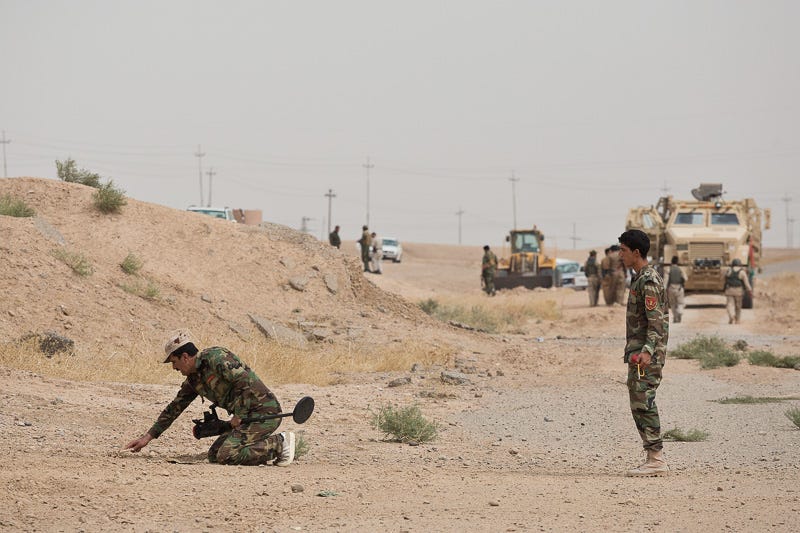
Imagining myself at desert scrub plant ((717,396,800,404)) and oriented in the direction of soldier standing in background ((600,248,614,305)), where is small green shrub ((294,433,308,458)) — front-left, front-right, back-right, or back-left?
back-left

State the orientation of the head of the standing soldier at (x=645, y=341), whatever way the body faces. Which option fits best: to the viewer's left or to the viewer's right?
to the viewer's left

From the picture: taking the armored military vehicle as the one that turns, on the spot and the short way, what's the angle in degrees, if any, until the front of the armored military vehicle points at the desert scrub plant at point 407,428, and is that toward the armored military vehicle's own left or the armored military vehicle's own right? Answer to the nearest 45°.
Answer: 0° — it already faces it

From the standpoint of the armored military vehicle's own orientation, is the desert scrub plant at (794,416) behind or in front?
in front

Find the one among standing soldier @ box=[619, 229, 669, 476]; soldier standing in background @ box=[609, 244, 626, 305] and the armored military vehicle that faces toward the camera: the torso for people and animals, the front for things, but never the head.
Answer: the armored military vehicle

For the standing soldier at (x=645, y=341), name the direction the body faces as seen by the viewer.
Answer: to the viewer's left

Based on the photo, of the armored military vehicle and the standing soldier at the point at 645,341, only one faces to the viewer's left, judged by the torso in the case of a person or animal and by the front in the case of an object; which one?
the standing soldier
